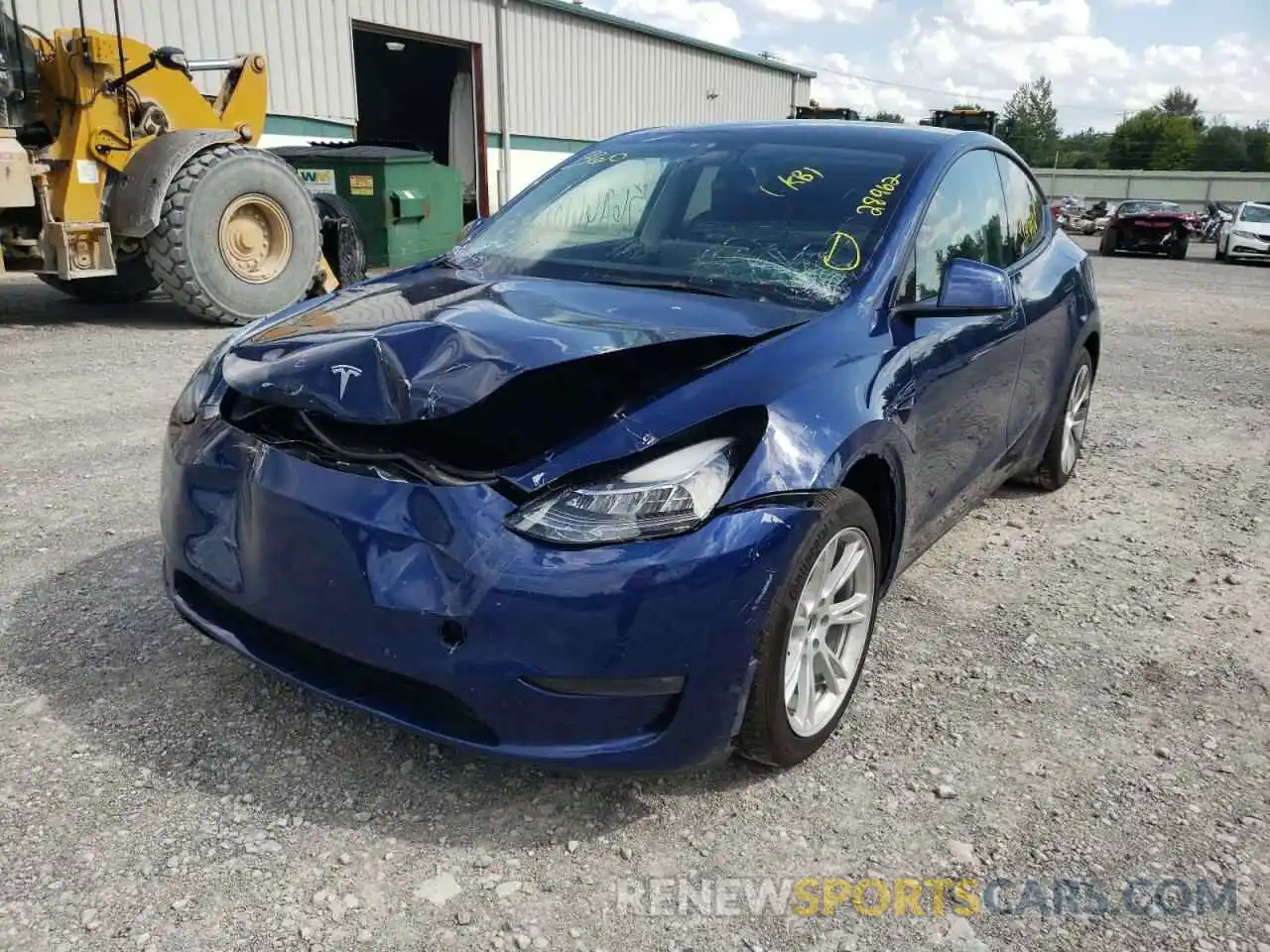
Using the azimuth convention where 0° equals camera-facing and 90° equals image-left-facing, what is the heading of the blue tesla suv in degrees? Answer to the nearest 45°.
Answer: approximately 45°

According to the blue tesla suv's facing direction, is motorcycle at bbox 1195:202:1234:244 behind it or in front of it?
behind

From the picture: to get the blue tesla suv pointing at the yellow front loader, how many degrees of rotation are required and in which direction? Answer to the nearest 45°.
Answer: approximately 90° to its right

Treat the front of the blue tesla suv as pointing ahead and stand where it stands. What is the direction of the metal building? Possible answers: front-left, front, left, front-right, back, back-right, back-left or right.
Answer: back-right

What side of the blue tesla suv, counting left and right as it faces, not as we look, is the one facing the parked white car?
back

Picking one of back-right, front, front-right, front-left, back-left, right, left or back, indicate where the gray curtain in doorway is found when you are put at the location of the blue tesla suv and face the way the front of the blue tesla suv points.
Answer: back-right

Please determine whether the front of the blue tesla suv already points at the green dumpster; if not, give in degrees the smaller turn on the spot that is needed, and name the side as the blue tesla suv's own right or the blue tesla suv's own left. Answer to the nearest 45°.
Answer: approximately 135° to the blue tesla suv's own right

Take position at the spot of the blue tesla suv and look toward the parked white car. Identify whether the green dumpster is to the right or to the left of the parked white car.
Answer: left
